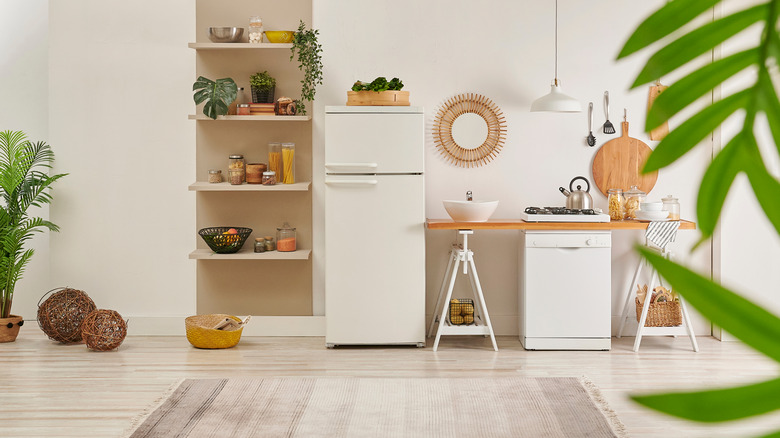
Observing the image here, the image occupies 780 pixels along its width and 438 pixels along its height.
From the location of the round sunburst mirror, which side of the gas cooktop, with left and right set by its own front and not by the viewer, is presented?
right

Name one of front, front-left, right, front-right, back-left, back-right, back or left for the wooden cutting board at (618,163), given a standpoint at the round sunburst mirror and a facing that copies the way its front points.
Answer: left

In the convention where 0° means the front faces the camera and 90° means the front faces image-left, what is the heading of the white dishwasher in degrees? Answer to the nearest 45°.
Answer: approximately 0°

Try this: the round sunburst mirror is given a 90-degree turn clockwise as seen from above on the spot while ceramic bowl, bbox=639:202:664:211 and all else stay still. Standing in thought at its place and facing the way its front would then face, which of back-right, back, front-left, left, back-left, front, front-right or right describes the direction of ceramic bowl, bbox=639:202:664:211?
back

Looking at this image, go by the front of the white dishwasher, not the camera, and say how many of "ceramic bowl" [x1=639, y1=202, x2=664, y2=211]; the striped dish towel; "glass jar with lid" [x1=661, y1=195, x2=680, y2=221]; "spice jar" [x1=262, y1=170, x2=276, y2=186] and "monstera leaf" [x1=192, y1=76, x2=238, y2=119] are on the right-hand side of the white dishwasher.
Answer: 2

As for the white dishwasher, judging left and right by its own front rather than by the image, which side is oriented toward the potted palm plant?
right

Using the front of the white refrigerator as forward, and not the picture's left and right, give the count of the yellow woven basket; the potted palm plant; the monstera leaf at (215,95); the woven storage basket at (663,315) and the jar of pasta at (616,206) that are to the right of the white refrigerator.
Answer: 3

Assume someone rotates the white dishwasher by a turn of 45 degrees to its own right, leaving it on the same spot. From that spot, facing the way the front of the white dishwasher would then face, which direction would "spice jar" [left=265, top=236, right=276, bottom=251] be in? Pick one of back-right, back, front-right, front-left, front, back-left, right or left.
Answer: front-right

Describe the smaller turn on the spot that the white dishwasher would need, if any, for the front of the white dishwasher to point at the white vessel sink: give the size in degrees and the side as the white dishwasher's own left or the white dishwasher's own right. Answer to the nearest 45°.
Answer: approximately 90° to the white dishwasher's own right

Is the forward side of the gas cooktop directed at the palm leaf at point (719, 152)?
yes
